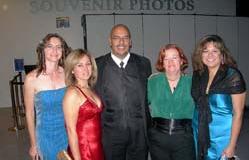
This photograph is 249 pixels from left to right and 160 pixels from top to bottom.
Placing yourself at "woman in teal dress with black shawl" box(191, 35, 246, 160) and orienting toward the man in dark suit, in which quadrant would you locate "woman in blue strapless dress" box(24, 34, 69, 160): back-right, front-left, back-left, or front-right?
front-left

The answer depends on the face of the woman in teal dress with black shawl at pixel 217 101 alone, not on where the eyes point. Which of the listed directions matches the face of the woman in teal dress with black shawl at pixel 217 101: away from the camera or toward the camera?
toward the camera

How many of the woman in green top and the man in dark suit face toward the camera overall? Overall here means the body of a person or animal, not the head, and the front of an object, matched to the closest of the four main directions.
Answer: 2

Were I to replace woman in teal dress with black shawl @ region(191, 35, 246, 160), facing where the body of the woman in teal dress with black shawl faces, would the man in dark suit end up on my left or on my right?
on my right

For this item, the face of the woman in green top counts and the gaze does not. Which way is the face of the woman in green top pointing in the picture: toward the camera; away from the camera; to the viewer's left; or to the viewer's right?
toward the camera

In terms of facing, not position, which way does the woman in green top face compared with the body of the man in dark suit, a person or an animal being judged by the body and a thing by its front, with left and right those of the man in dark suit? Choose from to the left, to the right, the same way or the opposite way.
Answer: the same way

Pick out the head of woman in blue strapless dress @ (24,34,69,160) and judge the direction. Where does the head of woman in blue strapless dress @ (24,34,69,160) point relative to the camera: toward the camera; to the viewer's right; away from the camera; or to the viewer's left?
toward the camera

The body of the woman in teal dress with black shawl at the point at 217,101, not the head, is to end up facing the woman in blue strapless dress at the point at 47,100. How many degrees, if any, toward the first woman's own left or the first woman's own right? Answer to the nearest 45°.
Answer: approximately 45° to the first woman's own right

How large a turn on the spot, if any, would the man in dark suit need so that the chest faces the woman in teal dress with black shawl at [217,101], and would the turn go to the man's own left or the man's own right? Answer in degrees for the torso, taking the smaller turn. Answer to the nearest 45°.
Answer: approximately 45° to the man's own left

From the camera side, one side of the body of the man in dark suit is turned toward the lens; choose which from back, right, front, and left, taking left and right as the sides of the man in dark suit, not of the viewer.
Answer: front

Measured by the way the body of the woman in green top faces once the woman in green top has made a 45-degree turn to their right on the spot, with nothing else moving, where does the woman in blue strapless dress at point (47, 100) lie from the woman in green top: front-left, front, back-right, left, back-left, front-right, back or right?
front-right

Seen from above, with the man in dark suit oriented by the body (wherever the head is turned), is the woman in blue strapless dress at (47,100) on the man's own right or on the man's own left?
on the man's own right

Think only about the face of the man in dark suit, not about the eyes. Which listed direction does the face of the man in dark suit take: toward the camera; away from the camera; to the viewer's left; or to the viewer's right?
toward the camera

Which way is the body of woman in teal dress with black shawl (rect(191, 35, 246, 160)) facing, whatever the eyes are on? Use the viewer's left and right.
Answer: facing the viewer and to the left of the viewer

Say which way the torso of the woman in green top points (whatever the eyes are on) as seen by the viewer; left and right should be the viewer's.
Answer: facing the viewer
